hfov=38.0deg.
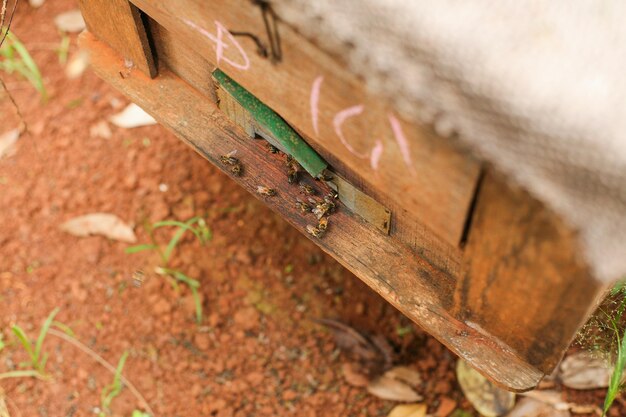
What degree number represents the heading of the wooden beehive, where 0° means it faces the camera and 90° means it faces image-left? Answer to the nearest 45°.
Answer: approximately 45°

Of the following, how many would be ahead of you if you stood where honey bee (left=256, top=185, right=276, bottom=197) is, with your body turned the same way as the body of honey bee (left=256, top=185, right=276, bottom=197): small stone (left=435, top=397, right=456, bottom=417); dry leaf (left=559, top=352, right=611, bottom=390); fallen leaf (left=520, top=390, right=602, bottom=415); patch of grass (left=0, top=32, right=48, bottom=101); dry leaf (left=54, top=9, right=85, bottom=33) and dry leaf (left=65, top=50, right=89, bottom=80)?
3

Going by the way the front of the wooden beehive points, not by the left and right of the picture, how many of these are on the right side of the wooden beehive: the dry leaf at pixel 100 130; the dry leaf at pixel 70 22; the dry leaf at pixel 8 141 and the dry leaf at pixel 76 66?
4

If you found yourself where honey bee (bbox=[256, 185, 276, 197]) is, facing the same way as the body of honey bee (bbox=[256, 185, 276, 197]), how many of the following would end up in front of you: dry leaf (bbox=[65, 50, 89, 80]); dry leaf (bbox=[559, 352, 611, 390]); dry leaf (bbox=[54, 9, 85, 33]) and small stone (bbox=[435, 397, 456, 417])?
2

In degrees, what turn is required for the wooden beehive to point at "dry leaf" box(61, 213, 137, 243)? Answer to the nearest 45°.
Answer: approximately 90° to its right
